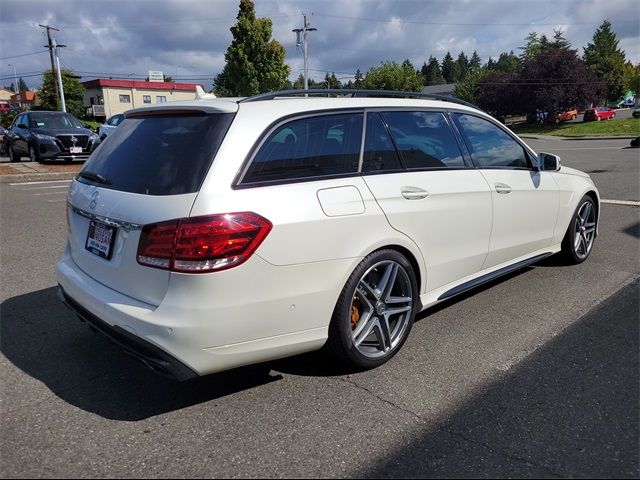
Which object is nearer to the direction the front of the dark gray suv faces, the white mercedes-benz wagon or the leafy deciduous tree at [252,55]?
the white mercedes-benz wagon

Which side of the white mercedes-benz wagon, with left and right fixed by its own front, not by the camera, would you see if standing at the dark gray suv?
left

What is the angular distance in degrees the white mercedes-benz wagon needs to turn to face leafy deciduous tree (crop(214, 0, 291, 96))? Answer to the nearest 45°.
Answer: approximately 45° to its left

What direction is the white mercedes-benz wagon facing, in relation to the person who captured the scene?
facing away from the viewer and to the right of the viewer

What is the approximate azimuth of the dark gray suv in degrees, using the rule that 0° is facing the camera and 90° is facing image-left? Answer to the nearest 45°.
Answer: approximately 315°

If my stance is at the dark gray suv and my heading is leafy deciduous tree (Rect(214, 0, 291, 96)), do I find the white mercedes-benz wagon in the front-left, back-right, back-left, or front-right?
back-right

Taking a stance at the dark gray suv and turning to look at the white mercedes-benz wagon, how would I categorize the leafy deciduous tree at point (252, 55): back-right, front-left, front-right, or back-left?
back-left
